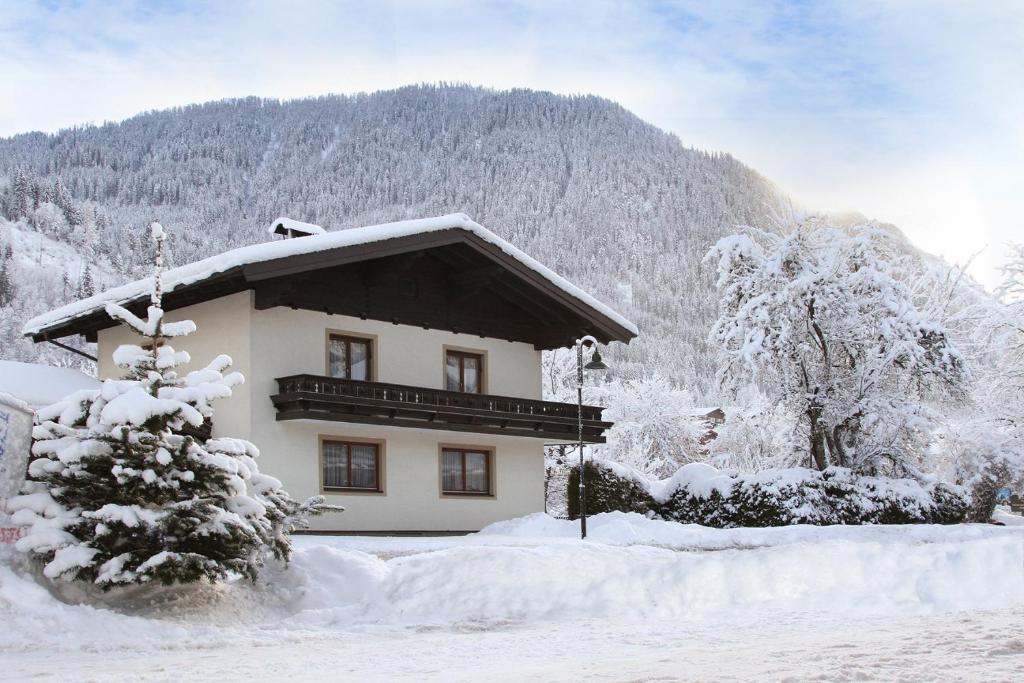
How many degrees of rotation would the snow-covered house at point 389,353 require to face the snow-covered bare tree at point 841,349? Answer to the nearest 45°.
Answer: approximately 45° to its left

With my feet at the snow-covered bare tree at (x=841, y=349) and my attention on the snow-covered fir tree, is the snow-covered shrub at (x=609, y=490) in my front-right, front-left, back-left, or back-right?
front-right

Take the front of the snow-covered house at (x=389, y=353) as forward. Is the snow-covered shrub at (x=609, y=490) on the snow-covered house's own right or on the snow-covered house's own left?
on the snow-covered house's own left

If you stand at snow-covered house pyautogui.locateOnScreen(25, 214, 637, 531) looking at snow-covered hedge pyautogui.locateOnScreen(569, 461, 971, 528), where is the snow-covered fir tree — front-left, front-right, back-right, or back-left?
back-right

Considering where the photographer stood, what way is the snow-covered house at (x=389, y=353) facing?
facing the viewer and to the right of the viewer

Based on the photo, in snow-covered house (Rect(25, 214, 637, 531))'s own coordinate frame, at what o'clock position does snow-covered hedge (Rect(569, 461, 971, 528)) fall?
The snow-covered hedge is roughly at 10 o'clock from the snow-covered house.

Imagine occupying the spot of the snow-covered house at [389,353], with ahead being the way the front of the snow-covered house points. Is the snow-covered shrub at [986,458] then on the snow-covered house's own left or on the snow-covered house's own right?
on the snow-covered house's own left

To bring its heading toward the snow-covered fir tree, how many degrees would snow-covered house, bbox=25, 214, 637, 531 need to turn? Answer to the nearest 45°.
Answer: approximately 45° to its right
